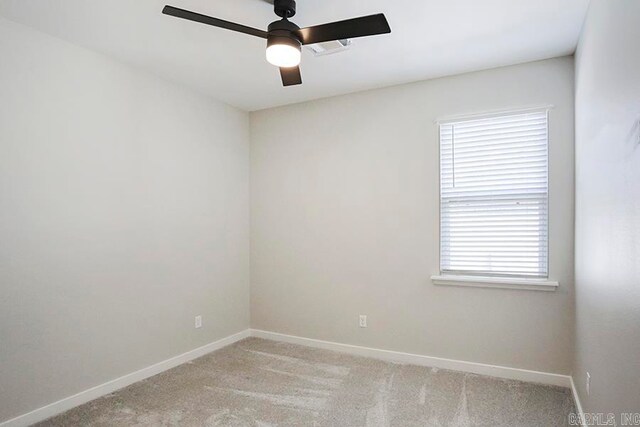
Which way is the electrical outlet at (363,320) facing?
toward the camera
